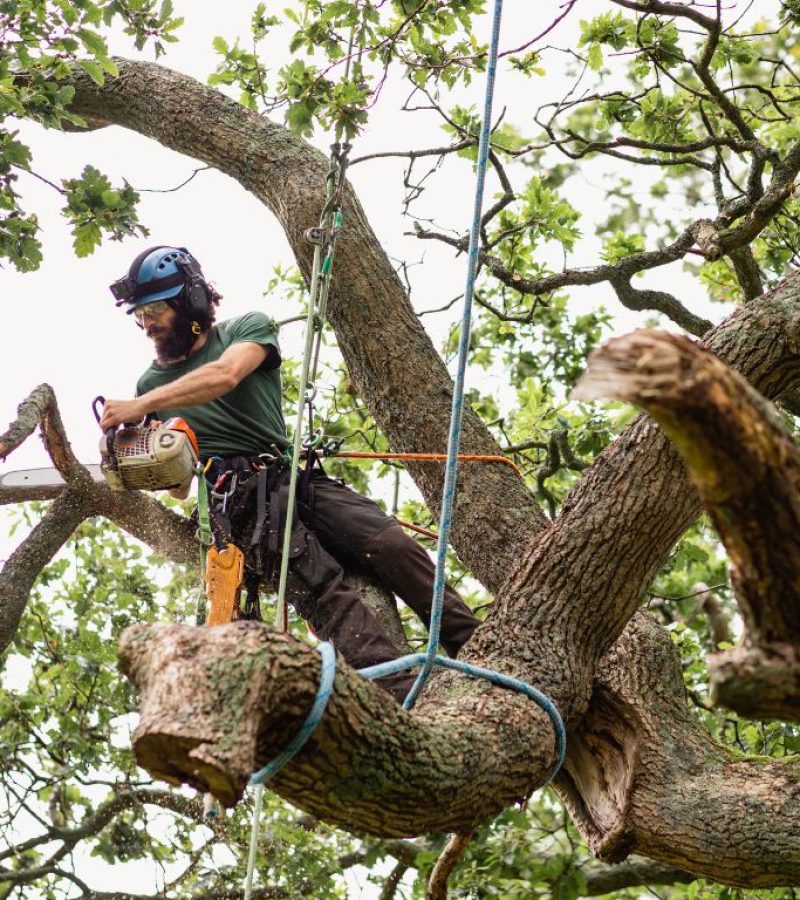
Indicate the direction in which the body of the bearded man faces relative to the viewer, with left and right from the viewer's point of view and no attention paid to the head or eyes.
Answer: facing the viewer and to the left of the viewer

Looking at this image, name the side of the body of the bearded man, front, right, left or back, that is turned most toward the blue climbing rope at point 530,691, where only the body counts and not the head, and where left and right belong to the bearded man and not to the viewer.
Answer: left

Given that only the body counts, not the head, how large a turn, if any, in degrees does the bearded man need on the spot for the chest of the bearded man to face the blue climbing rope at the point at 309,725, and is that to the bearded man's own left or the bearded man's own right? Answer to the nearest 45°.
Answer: approximately 45° to the bearded man's own left
